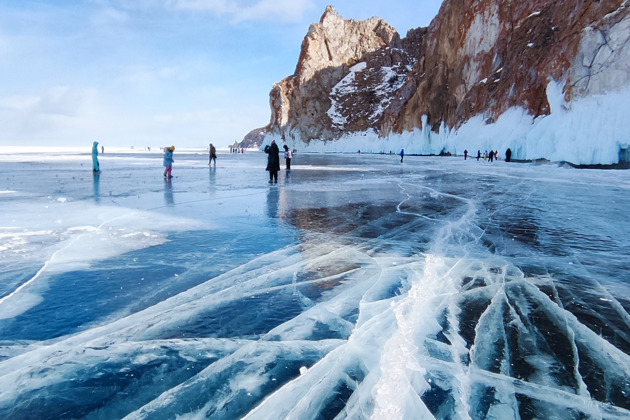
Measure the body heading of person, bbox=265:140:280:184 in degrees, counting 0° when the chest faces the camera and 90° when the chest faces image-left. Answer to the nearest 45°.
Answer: approximately 180°
